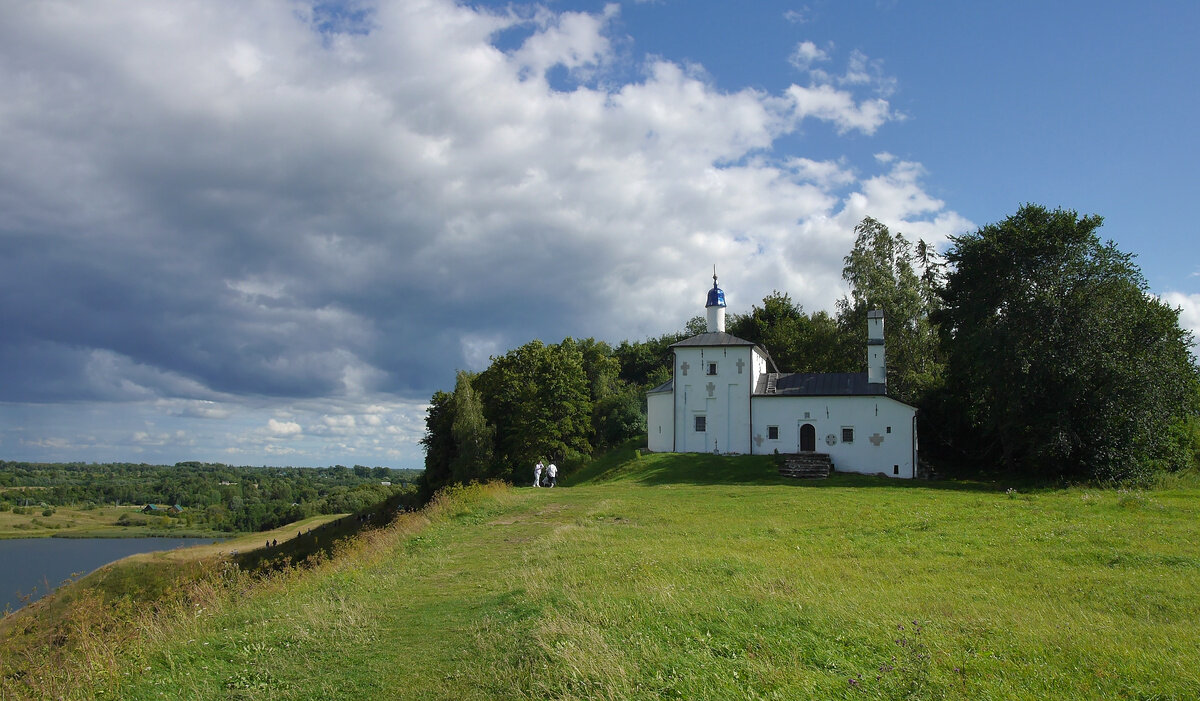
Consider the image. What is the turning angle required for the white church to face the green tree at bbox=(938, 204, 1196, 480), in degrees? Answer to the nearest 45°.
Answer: approximately 45° to its left

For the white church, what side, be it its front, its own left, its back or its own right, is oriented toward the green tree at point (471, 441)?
right

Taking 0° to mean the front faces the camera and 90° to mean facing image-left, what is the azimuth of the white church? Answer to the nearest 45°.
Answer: approximately 0°

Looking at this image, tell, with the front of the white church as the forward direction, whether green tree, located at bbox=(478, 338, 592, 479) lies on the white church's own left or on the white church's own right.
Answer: on the white church's own right
